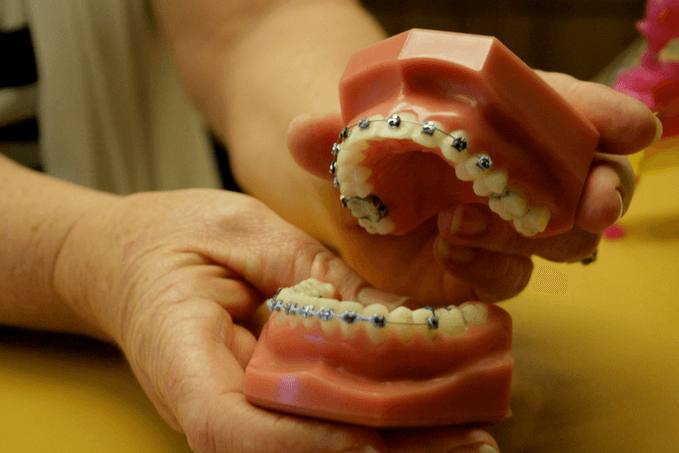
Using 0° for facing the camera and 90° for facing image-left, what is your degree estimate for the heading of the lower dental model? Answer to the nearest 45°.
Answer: approximately 45°
